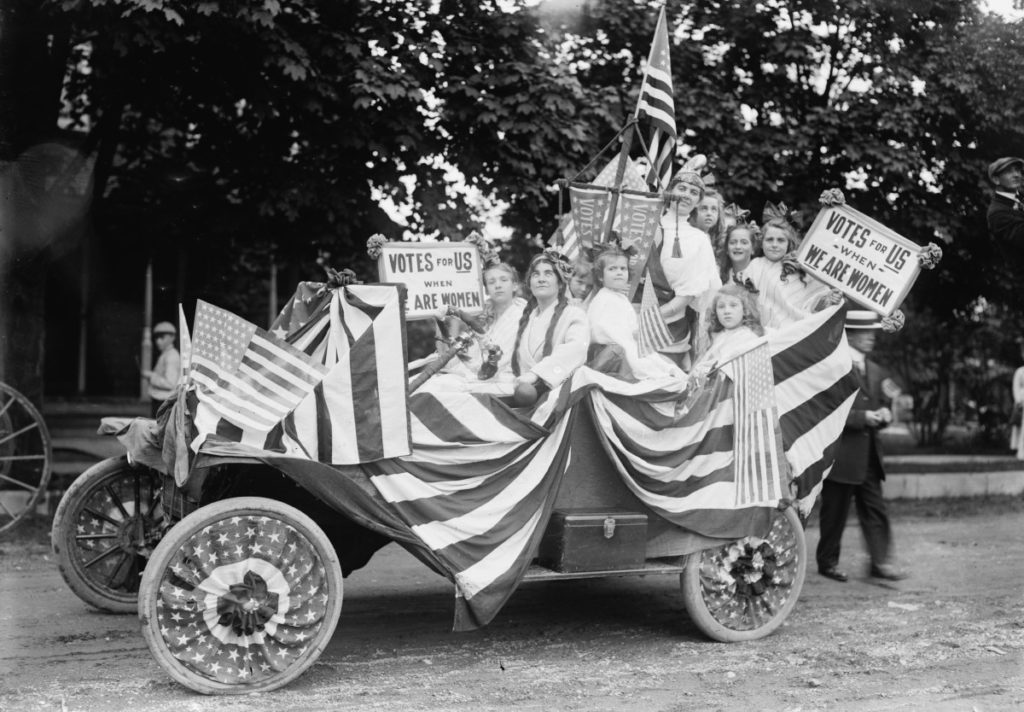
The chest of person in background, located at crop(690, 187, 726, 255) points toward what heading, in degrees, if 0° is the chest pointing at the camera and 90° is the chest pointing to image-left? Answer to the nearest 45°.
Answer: approximately 0°

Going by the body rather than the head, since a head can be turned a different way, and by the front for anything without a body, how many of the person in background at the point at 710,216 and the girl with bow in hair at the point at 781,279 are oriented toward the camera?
2

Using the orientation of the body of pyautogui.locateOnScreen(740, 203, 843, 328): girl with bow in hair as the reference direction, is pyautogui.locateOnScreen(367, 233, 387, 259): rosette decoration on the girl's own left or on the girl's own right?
on the girl's own right

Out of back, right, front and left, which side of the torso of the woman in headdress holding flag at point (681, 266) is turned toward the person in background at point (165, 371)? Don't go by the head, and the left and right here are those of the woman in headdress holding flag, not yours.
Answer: right

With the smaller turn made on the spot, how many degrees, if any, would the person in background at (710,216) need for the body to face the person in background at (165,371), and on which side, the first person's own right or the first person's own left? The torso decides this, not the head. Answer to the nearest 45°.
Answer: approximately 135° to the first person's own right

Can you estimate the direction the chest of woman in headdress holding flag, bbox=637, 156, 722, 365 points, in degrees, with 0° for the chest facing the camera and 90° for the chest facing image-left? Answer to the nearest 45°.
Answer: approximately 45°
